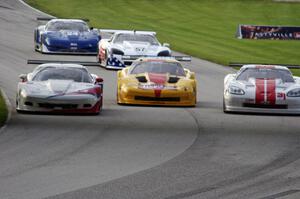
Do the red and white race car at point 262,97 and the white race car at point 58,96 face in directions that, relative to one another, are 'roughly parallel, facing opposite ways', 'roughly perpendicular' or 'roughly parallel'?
roughly parallel

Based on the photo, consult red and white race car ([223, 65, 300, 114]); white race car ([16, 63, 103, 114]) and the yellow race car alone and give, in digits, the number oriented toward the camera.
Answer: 3

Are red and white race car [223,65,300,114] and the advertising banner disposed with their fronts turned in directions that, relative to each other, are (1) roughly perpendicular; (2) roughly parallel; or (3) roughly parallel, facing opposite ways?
roughly parallel

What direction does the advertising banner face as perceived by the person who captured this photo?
facing the viewer

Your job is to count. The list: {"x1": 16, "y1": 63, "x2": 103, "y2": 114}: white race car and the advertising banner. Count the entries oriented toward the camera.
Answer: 2

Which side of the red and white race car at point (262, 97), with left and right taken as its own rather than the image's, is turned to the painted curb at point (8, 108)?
right

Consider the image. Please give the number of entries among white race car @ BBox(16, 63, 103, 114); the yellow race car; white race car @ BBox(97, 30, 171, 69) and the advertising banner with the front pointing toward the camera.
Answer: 4

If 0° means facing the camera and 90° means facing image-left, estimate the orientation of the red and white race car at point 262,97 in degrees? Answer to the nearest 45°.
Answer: approximately 0°

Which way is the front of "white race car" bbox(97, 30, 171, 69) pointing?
toward the camera

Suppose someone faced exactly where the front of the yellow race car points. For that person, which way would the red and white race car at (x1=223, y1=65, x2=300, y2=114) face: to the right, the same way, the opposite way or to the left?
the same way

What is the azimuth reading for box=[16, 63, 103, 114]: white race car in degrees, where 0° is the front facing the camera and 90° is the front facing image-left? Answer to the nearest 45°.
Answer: approximately 0°

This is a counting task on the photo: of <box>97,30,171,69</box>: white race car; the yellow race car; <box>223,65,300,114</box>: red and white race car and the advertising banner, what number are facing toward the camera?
4

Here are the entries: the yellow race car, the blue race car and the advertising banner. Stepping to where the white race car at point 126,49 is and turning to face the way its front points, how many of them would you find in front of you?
1

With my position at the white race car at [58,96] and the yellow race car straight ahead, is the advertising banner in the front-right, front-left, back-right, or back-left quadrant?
front-left
